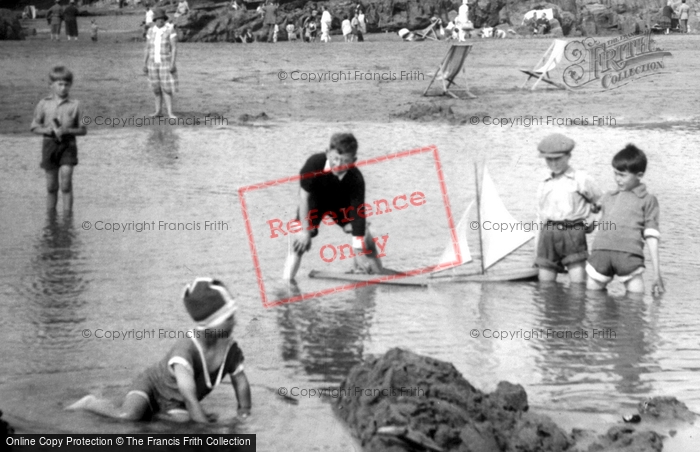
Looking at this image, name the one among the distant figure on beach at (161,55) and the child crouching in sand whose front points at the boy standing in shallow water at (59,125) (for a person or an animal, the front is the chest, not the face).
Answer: the distant figure on beach

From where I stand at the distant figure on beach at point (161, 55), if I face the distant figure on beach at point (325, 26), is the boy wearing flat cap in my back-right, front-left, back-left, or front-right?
back-right

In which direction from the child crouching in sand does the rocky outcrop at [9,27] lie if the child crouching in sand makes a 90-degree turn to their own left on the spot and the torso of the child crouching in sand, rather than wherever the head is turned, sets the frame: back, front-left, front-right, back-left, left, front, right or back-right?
front-left

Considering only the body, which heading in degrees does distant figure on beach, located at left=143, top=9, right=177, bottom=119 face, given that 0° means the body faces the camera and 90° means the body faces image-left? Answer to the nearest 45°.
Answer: approximately 0°

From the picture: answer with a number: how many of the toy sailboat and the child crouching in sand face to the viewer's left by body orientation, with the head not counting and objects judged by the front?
1

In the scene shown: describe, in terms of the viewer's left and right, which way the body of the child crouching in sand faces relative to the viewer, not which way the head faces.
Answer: facing the viewer and to the right of the viewer

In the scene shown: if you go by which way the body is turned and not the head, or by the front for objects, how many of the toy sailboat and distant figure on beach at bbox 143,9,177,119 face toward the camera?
1

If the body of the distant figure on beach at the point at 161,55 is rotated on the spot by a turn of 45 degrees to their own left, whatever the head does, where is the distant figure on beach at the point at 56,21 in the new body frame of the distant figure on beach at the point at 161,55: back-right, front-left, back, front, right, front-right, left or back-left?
back-left

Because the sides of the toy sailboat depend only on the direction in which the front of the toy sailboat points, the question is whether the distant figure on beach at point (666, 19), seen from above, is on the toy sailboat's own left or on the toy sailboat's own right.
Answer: on the toy sailboat's own right

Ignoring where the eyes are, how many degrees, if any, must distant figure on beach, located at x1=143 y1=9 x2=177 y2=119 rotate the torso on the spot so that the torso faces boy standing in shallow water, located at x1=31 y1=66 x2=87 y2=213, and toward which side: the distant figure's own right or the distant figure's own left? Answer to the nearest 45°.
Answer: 0° — they already face them

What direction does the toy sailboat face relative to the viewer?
to the viewer's left

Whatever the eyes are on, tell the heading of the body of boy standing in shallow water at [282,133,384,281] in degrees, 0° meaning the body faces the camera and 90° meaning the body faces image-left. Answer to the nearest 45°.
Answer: approximately 0°
